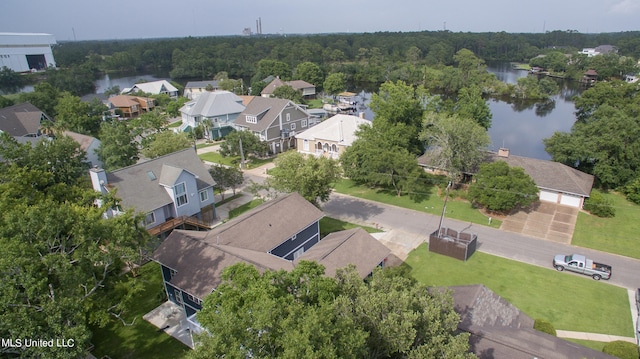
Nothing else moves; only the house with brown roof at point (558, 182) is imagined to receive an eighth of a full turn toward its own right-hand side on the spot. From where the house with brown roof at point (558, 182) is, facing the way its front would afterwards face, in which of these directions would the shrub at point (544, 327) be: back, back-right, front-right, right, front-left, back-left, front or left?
front-left

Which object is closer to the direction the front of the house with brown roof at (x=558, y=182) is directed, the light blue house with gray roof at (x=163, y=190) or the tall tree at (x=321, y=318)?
the tall tree

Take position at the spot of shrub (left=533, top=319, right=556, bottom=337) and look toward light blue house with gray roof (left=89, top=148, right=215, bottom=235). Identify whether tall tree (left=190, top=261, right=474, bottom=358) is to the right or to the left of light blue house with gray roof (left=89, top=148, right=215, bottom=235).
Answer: left

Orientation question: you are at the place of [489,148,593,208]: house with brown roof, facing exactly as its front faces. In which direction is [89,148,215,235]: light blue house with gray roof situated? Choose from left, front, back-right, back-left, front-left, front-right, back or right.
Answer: front-right

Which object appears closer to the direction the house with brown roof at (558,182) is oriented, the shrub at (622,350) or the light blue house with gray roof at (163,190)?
the shrub

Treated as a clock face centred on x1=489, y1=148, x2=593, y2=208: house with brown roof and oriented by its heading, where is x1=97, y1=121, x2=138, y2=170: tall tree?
The tall tree is roughly at 2 o'clock from the house with brown roof.

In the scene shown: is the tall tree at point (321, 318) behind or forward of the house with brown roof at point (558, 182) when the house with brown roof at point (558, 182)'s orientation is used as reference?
forward

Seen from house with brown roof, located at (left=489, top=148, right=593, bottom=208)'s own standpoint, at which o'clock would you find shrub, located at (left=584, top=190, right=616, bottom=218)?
The shrub is roughly at 10 o'clock from the house with brown roof.

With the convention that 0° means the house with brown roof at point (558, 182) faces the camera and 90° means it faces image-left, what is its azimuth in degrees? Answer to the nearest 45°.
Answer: approximately 0°

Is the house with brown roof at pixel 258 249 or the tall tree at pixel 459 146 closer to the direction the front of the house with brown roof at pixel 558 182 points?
the house with brown roof at pixel 258 249

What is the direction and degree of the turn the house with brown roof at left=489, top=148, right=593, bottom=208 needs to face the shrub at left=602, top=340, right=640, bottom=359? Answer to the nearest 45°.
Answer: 0° — it already faces it

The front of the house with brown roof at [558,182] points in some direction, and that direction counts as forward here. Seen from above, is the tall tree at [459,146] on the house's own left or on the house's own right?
on the house's own right

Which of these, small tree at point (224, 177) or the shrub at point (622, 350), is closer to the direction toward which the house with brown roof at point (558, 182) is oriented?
the shrub

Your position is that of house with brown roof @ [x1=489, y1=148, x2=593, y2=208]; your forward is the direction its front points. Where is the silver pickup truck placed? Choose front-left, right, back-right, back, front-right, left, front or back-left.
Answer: front
